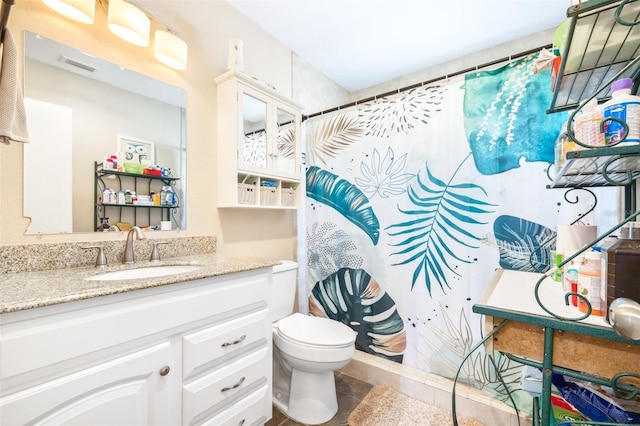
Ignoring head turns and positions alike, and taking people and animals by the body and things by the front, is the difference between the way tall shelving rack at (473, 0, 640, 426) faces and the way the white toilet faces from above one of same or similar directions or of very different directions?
very different directions

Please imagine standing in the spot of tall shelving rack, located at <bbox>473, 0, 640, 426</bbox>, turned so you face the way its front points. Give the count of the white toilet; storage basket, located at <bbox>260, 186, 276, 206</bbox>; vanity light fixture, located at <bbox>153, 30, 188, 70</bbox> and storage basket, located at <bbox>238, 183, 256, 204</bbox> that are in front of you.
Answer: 4

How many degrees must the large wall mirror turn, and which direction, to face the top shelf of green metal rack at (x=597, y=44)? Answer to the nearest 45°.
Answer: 0° — it already faces it

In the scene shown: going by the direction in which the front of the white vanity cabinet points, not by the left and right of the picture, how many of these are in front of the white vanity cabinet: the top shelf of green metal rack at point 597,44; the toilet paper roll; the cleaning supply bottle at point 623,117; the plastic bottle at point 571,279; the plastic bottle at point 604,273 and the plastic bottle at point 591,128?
6

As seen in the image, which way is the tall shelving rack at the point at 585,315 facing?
to the viewer's left

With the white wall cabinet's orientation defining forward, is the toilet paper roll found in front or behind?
in front

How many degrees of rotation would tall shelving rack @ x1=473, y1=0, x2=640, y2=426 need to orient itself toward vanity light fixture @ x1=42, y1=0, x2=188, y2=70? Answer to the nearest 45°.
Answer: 0° — it already faces it
